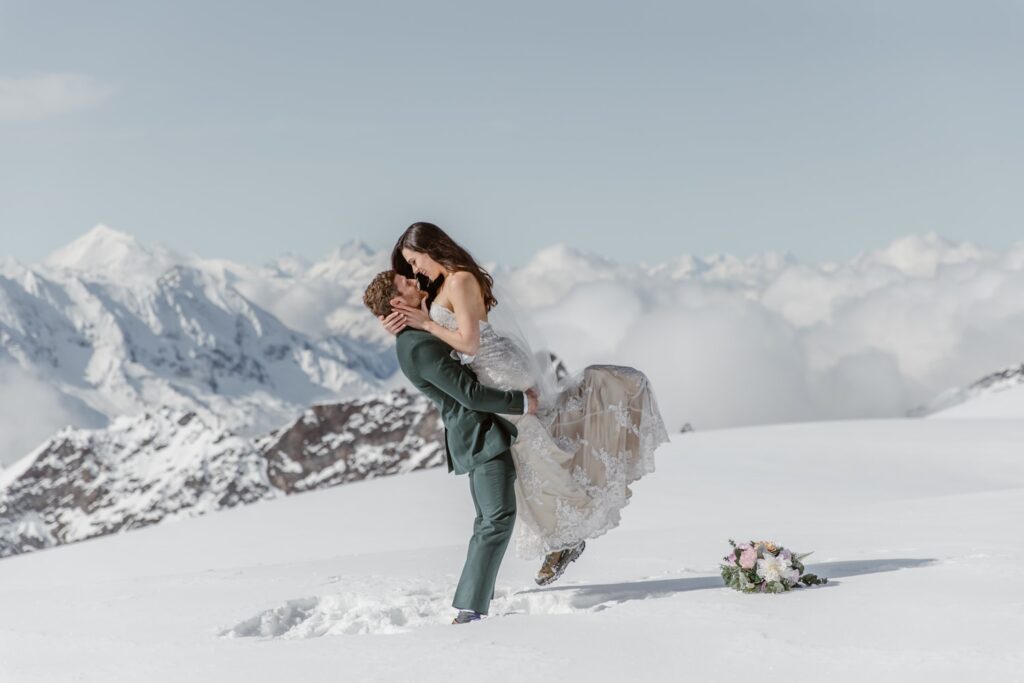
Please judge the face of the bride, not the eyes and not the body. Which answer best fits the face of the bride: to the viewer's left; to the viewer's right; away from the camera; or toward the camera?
to the viewer's left

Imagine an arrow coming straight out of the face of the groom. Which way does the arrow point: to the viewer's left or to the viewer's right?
to the viewer's right

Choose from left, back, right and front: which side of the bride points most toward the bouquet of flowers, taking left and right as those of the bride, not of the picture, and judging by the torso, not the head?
back

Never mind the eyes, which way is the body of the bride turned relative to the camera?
to the viewer's left

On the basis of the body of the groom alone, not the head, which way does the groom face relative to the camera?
to the viewer's right

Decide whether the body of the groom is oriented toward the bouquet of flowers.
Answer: yes
